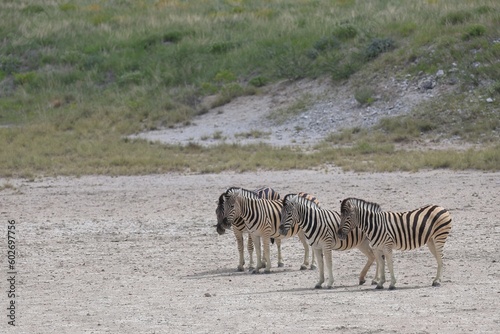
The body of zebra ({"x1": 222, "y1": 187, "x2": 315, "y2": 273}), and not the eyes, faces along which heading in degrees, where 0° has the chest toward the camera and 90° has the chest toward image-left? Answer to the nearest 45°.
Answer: approximately 45°

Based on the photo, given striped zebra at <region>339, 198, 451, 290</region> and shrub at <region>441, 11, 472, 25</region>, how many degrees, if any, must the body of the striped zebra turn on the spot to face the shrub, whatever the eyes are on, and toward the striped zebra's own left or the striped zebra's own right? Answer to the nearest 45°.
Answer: approximately 90° to the striped zebra's own right

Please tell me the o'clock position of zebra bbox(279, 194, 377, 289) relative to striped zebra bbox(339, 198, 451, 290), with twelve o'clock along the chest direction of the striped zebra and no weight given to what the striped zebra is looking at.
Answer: The zebra is roughly at 12 o'clock from the striped zebra.

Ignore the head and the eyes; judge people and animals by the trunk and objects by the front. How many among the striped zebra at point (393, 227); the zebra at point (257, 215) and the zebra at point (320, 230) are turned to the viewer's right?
0

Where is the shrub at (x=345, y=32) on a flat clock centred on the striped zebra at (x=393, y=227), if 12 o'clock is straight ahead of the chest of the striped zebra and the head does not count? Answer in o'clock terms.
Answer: The shrub is roughly at 3 o'clock from the striped zebra.

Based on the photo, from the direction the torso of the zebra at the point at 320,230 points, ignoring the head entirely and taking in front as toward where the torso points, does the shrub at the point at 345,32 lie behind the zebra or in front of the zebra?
behind

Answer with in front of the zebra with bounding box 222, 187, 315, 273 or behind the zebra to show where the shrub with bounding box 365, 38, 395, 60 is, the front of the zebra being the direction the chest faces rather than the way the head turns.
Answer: behind

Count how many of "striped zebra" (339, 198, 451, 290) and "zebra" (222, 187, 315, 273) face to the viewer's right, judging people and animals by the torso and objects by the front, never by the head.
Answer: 0

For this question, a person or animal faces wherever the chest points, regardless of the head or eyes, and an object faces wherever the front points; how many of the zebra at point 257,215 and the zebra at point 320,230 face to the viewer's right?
0

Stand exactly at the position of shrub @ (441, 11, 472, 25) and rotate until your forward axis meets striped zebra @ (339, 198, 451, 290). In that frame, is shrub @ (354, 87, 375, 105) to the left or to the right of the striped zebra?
right

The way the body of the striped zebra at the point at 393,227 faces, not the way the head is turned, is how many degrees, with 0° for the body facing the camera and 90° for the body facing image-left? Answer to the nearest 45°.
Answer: approximately 90°

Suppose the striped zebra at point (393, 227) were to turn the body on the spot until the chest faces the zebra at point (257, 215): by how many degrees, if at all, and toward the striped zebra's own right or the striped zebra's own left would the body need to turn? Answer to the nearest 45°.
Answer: approximately 45° to the striped zebra's own right

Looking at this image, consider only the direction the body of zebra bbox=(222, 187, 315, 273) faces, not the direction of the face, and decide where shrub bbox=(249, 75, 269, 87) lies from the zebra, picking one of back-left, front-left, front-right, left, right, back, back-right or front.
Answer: back-right
